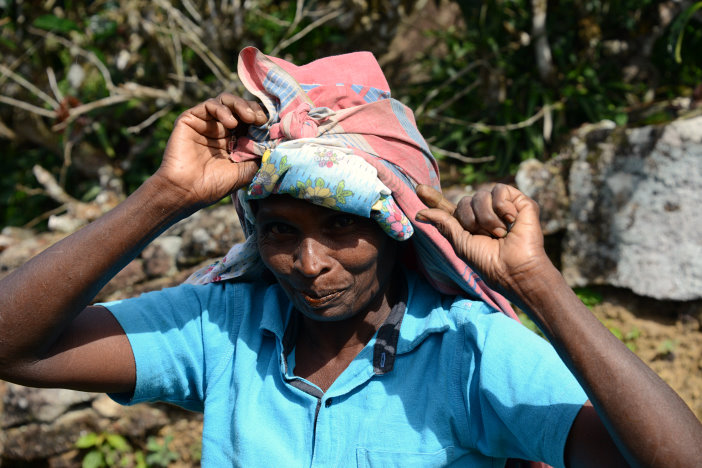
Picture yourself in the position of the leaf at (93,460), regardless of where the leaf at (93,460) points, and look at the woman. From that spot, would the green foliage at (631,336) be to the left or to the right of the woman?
left

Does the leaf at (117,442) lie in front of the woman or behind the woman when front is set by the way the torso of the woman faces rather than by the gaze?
behind

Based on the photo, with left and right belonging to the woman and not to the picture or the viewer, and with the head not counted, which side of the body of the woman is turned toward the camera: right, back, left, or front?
front

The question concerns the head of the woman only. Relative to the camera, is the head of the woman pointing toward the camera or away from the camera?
toward the camera

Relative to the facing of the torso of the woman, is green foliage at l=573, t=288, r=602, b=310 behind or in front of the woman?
behind

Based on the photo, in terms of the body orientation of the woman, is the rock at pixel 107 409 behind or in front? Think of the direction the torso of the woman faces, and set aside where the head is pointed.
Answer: behind

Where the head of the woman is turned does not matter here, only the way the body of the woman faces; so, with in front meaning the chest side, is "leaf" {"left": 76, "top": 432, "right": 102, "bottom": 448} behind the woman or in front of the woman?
behind

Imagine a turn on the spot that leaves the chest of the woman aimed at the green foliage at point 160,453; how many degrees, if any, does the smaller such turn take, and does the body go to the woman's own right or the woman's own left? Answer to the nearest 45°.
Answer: approximately 135° to the woman's own right

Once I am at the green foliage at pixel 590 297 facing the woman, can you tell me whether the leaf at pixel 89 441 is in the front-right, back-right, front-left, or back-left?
front-right

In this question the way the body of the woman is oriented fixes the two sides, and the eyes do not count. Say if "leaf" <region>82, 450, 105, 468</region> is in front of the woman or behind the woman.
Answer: behind

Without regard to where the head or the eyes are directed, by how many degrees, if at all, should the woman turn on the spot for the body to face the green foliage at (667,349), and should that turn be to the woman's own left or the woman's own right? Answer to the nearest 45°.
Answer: approximately 135° to the woman's own left
